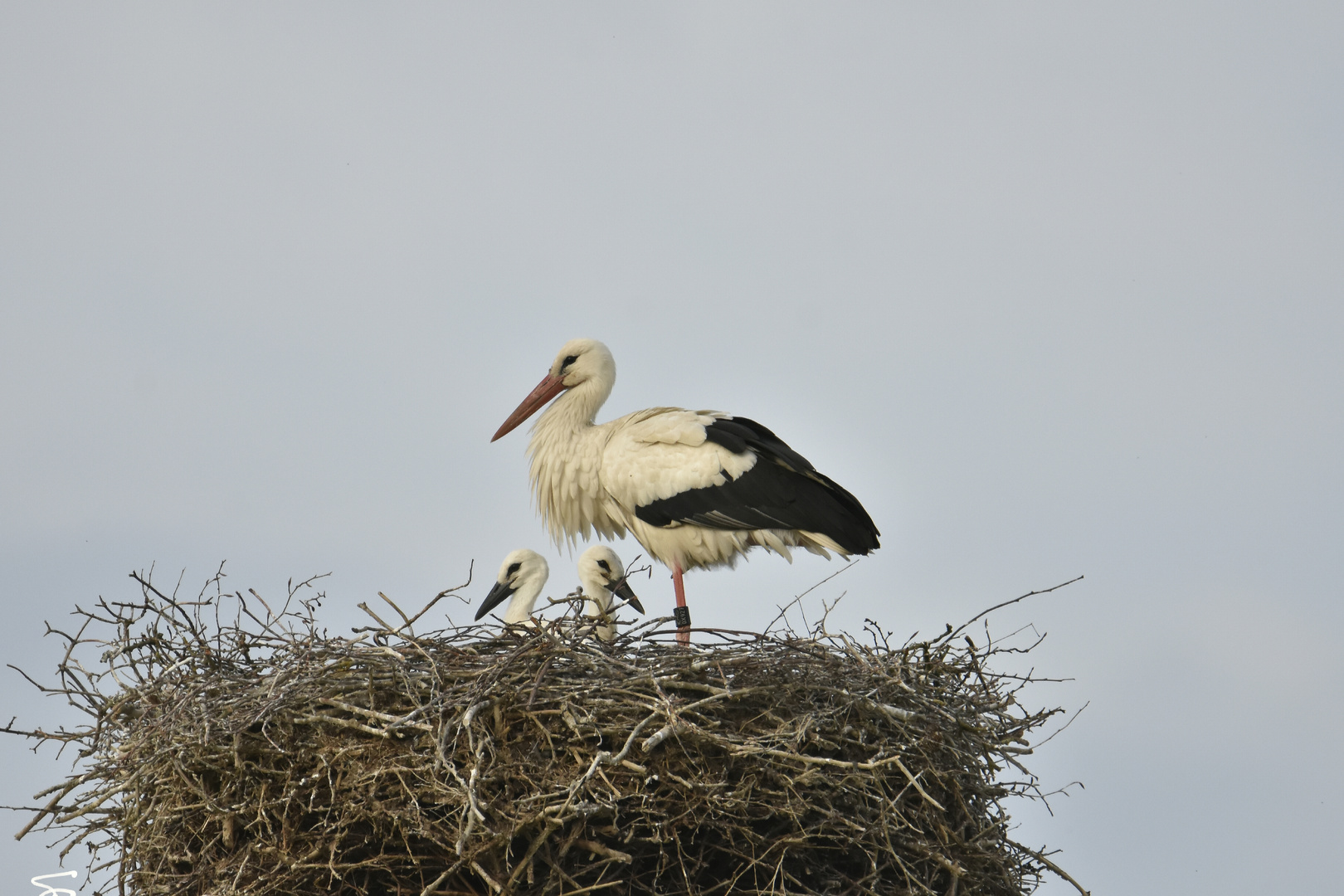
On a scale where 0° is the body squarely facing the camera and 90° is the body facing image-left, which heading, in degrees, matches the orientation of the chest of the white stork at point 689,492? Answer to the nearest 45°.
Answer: approximately 90°
